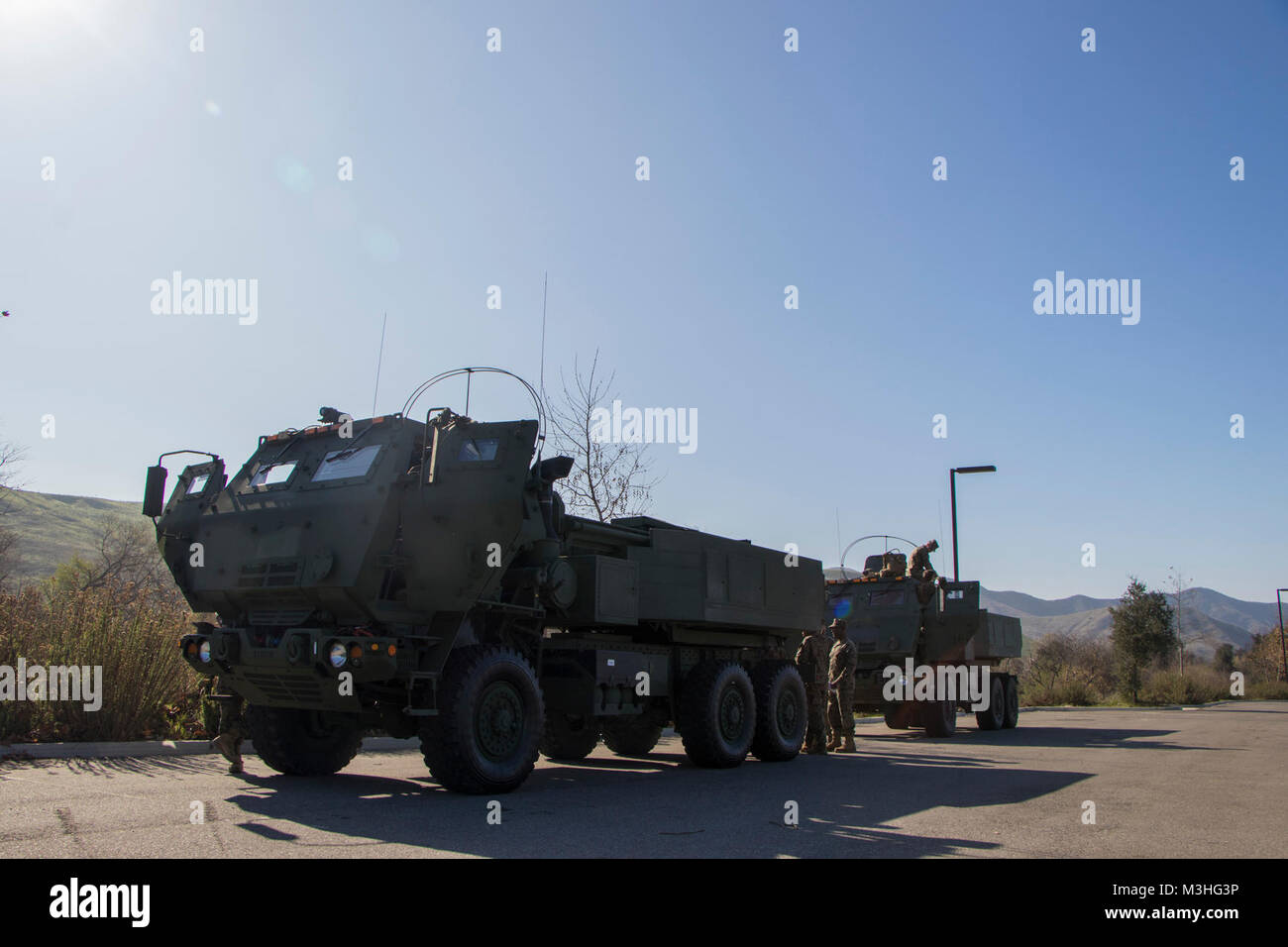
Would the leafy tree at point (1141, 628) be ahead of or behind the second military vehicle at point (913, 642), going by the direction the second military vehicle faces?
behind

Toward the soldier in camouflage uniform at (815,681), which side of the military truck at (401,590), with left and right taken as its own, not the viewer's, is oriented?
back

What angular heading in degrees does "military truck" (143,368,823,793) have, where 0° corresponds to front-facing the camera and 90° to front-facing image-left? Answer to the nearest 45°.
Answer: approximately 45°

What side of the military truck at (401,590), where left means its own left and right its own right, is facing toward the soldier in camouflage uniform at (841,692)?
back
